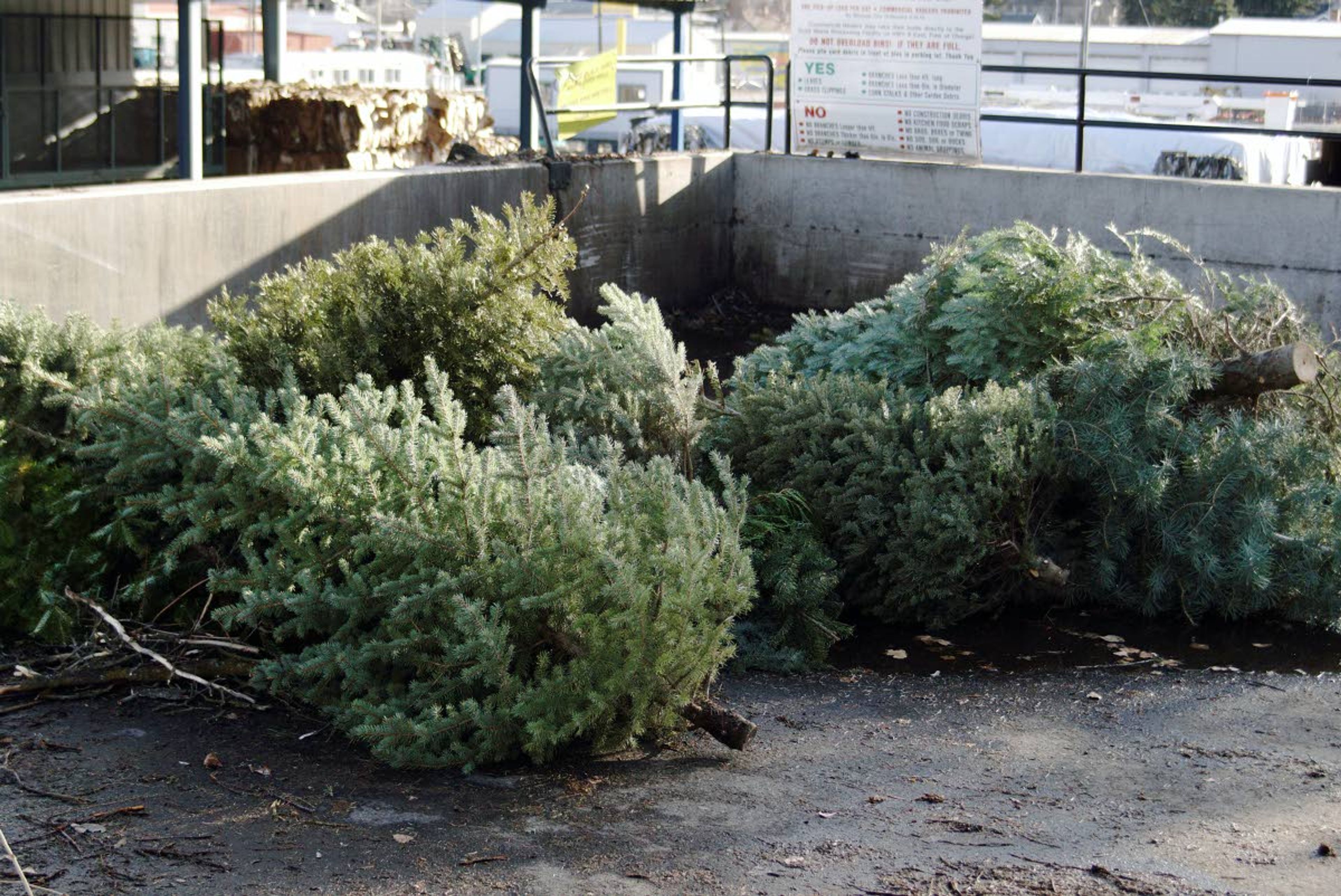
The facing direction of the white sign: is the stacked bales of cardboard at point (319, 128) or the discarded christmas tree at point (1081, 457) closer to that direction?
the discarded christmas tree

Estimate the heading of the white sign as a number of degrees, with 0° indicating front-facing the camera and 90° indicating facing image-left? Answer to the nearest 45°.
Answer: approximately 0°

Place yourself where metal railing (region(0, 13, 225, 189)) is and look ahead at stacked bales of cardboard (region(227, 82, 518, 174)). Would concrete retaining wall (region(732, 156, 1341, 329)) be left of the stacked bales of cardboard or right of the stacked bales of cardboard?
right

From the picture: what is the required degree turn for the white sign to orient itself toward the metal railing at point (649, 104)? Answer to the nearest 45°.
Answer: approximately 90° to its right

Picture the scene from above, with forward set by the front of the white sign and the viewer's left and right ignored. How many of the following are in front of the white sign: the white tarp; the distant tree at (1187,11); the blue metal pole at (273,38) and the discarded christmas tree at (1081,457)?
1

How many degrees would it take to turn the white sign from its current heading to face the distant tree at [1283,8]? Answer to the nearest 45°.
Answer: approximately 180°

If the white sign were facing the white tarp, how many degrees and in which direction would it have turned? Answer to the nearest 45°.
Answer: approximately 180°

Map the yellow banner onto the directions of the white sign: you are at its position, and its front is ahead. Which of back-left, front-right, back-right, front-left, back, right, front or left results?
right

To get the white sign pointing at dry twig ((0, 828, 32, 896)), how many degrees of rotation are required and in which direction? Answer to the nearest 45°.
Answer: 0° — it already faces it
